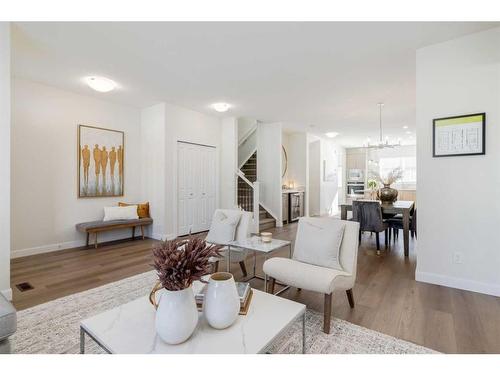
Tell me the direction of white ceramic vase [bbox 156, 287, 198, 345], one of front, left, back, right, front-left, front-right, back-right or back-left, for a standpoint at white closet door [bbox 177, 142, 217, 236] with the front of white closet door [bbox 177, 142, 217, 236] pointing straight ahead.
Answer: front-right

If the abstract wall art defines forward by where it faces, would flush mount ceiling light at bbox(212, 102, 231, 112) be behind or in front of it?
in front

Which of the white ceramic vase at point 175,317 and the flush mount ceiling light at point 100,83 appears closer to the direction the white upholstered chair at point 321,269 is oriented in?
the white ceramic vase

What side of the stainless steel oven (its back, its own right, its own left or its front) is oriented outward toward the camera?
front

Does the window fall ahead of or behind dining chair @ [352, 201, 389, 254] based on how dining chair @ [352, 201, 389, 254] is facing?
ahead

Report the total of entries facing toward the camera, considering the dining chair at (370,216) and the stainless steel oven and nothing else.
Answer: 1

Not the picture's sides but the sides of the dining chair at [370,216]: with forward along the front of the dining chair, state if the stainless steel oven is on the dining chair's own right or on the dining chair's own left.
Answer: on the dining chair's own left

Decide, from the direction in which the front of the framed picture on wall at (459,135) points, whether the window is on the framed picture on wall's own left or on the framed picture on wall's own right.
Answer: on the framed picture on wall's own right

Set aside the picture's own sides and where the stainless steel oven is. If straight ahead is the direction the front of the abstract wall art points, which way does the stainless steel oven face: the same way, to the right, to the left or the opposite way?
to the right

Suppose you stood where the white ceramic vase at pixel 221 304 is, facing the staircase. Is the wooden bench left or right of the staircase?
left

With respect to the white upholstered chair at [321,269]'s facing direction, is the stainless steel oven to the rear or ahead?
to the rear

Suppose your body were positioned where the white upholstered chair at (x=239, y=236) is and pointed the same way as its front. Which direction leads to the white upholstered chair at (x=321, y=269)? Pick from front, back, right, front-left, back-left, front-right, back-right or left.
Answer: left

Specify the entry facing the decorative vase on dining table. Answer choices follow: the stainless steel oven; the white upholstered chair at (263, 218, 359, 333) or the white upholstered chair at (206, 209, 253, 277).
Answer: the stainless steel oven

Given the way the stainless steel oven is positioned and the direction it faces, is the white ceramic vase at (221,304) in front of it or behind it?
in front
